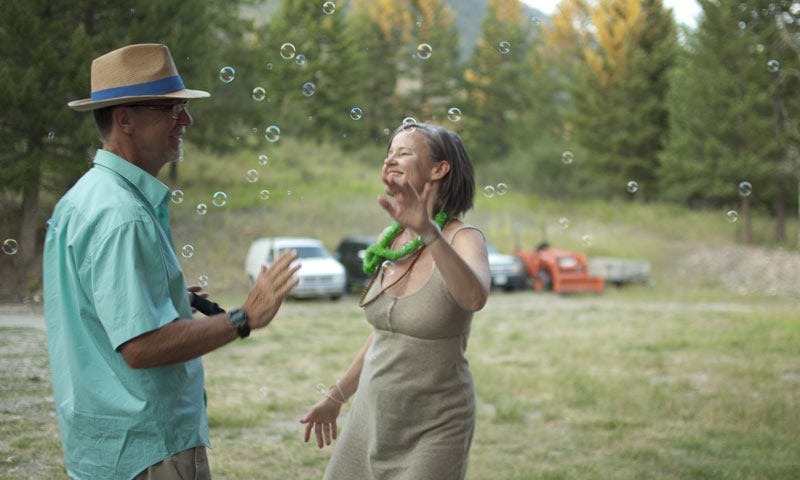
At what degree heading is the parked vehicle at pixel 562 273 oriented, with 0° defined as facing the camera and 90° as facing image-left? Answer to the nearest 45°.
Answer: approximately 315°

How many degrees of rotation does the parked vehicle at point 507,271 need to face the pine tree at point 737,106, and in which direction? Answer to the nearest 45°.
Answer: approximately 90° to its left

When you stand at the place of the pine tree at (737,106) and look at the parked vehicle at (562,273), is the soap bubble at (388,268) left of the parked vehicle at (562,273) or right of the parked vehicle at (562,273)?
left

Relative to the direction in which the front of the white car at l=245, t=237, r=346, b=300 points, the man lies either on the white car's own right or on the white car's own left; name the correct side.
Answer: on the white car's own right

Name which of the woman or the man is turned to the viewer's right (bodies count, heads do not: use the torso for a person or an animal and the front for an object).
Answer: the man

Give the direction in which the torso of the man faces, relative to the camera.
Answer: to the viewer's right

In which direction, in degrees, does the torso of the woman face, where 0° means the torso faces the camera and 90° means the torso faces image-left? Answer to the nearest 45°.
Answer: approximately 45°

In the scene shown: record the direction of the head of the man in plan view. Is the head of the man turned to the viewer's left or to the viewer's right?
to the viewer's right

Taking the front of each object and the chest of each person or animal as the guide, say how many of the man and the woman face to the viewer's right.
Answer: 1

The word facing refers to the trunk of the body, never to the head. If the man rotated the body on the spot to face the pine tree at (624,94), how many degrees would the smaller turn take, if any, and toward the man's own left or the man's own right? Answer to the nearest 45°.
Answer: approximately 45° to the man's own left

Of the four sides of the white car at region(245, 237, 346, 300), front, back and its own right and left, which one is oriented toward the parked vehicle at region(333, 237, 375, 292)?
left

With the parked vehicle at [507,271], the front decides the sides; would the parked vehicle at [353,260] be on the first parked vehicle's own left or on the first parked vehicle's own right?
on the first parked vehicle's own right

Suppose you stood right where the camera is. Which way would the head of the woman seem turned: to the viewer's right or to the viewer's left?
to the viewer's left
